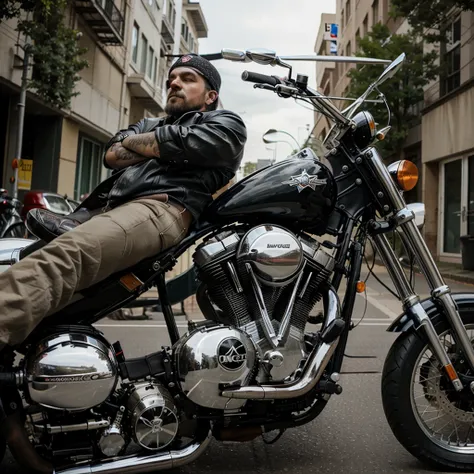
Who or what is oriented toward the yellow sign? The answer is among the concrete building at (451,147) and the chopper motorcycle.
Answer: the concrete building

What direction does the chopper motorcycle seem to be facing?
to the viewer's right

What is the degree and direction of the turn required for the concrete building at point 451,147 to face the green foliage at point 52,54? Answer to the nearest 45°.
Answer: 0° — it already faces it

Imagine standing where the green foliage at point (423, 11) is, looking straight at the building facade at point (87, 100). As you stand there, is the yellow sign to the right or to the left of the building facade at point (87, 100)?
left

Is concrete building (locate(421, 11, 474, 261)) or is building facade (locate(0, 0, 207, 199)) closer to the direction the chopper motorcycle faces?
the concrete building

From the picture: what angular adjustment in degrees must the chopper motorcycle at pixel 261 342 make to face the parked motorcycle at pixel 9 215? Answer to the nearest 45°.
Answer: approximately 135° to its left

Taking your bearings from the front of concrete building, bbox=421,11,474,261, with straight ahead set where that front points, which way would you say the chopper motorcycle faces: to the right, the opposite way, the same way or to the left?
the opposite way

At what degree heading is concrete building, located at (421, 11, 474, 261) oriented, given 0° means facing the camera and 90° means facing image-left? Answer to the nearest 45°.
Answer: approximately 45°

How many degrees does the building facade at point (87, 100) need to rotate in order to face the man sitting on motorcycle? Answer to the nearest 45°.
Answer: approximately 45° to its right

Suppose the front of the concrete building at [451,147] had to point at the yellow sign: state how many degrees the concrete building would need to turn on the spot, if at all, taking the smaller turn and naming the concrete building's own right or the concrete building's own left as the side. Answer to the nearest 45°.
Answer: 0° — it already faces it

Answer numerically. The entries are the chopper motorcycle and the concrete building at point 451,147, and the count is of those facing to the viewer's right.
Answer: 1

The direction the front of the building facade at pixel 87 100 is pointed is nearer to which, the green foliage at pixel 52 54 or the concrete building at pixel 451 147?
the concrete building
